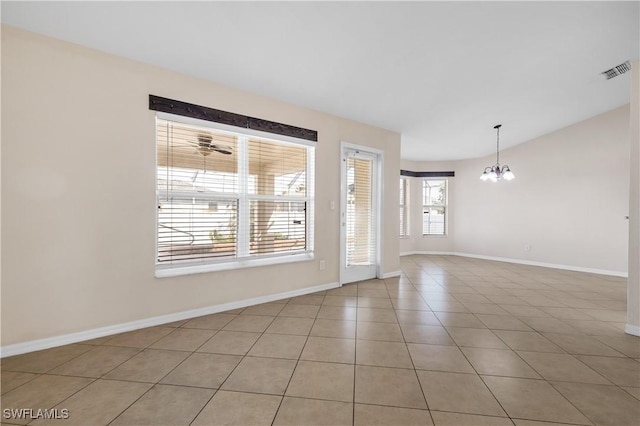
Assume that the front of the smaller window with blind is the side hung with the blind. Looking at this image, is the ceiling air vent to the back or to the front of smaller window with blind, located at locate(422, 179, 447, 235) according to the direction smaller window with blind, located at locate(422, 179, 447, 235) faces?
to the front

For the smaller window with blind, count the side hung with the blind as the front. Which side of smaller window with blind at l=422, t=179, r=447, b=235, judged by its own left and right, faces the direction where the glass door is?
front

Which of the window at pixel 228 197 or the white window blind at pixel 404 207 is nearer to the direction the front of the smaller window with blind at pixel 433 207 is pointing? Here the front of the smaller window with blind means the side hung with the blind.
the window

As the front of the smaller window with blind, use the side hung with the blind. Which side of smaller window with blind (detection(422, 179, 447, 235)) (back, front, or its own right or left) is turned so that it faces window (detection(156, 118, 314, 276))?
front

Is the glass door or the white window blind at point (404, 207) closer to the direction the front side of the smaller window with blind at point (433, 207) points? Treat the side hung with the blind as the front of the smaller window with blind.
the glass door

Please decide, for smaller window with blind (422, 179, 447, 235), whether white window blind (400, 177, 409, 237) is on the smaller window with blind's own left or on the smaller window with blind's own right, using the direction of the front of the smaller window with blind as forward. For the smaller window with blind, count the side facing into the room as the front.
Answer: on the smaller window with blind's own right

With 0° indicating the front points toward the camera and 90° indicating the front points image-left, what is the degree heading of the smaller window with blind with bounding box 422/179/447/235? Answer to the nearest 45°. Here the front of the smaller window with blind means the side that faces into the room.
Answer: approximately 0°
